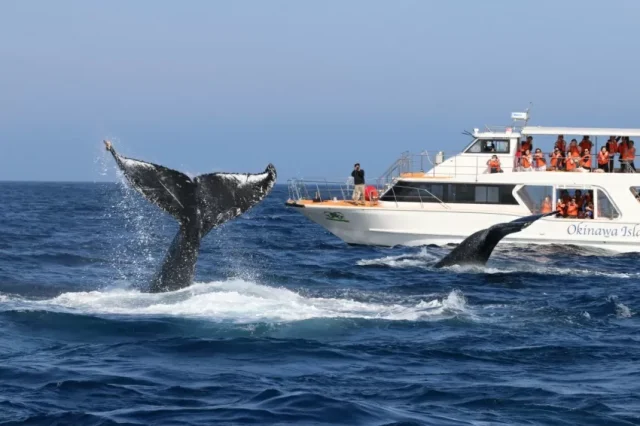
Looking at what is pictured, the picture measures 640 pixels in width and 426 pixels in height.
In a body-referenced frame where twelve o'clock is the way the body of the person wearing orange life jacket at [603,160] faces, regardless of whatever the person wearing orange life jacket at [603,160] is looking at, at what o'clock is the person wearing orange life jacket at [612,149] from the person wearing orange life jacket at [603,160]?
the person wearing orange life jacket at [612,149] is roughly at 7 o'clock from the person wearing orange life jacket at [603,160].

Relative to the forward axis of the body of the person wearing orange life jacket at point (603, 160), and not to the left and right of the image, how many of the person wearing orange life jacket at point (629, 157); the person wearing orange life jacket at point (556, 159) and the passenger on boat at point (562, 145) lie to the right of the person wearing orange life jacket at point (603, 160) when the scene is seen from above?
2

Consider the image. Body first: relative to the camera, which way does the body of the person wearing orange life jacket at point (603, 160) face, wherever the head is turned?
toward the camera

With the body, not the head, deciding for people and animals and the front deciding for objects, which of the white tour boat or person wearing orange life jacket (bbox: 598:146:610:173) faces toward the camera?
the person wearing orange life jacket

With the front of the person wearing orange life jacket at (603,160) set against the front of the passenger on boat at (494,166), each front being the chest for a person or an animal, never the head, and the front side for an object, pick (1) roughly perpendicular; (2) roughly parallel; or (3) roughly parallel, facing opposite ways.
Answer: roughly parallel

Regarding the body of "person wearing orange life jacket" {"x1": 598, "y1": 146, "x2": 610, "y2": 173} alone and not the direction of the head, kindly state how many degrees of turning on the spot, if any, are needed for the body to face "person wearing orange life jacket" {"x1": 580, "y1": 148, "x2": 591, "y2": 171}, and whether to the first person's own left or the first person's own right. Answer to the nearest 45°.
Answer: approximately 90° to the first person's own right

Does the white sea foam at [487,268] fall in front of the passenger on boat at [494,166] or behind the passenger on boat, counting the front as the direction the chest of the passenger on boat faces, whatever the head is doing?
in front

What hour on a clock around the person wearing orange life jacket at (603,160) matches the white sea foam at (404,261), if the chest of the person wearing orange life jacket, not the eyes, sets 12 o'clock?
The white sea foam is roughly at 1 o'clock from the person wearing orange life jacket.

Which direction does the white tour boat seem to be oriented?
to the viewer's left

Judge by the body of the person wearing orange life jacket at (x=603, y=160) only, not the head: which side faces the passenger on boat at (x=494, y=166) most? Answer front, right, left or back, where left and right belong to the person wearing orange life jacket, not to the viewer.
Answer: right

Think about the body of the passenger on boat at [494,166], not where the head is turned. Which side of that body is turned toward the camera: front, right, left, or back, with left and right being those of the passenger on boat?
front
